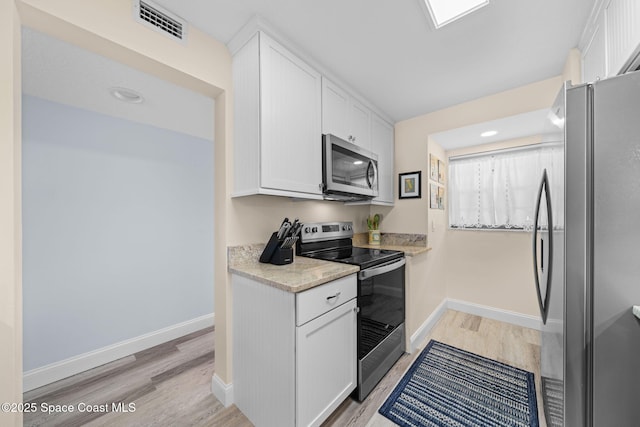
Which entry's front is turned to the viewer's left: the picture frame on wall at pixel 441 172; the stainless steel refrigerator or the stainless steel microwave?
the stainless steel refrigerator

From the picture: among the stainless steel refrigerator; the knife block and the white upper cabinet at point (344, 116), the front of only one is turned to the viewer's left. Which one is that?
the stainless steel refrigerator

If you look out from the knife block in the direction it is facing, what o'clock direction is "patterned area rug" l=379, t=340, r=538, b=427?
The patterned area rug is roughly at 11 o'clock from the knife block.

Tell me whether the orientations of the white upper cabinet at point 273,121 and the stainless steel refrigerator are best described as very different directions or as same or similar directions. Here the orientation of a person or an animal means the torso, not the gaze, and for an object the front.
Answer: very different directions

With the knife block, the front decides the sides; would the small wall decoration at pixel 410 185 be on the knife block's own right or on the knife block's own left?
on the knife block's own left
